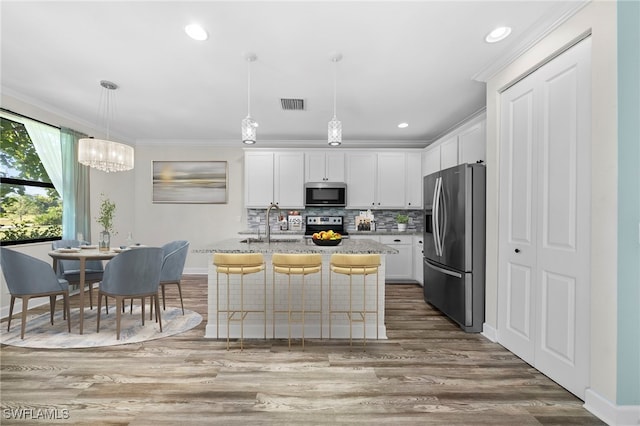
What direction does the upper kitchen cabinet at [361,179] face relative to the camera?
toward the camera

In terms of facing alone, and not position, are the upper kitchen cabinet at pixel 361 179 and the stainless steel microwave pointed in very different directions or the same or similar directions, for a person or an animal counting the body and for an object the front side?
same or similar directions

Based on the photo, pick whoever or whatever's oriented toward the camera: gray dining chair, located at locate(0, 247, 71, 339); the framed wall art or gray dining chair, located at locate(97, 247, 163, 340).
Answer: the framed wall art

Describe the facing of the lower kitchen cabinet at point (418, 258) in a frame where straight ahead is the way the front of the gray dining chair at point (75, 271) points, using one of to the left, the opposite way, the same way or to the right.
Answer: the opposite way

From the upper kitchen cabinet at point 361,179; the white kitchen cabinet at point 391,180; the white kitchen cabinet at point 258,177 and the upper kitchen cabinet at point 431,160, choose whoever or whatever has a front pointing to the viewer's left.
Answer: the upper kitchen cabinet at point 431,160

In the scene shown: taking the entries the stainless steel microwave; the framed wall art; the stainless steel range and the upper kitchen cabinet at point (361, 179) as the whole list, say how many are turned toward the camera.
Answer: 4

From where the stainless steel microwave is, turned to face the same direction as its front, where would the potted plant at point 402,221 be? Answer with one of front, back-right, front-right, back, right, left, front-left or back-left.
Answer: left

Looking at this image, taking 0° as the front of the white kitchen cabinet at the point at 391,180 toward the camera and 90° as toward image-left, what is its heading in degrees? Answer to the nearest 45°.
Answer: approximately 0°

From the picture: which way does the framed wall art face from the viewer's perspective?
toward the camera

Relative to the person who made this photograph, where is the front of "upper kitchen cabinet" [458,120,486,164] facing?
facing the viewer and to the left of the viewer

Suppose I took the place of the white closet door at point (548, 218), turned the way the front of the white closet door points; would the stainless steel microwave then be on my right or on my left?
on my right

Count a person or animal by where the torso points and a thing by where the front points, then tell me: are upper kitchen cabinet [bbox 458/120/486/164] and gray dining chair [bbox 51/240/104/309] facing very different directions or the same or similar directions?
very different directions

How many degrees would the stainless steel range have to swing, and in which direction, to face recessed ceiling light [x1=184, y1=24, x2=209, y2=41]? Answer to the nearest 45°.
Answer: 0° — it already faces it
